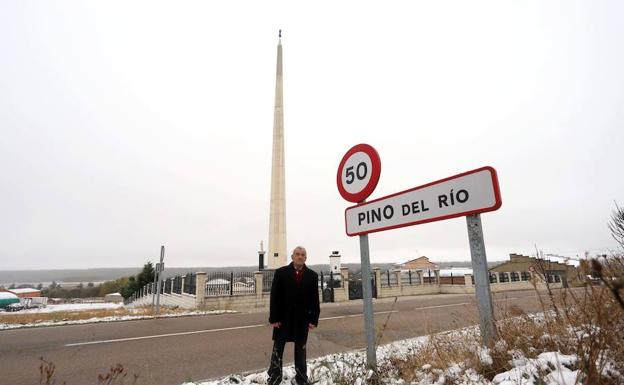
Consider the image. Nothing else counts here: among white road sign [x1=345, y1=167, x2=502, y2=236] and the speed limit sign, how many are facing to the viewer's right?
0

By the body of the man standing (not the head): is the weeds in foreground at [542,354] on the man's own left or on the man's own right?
on the man's own left

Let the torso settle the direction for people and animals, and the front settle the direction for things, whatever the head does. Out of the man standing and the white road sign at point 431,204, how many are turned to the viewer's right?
0

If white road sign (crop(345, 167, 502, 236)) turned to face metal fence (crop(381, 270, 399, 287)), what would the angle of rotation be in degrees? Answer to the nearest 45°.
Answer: approximately 135° to its right

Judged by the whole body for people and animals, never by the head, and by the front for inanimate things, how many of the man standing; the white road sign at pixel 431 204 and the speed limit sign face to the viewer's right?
0

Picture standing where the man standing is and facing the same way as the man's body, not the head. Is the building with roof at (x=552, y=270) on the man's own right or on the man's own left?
on the man's own left

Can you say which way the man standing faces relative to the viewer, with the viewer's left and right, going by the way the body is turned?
facing the viewer

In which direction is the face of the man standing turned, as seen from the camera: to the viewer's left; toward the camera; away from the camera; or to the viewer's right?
toward the camera

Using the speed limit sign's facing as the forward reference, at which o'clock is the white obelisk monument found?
The white obelisk monument is roughly at 4 o'clock from the speed limit sign.

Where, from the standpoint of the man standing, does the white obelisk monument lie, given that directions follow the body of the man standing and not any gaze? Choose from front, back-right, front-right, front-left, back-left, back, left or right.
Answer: back

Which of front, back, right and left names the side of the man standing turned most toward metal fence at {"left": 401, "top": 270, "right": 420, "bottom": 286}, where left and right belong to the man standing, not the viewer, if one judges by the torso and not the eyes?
back

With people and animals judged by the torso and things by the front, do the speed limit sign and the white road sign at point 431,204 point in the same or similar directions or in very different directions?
same or similar directions

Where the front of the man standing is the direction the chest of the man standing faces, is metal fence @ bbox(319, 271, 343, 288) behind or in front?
behind

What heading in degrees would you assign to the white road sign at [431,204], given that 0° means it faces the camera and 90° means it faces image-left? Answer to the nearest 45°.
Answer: approximately 45°

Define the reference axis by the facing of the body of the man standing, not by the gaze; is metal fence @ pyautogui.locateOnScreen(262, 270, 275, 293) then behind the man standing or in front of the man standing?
behind

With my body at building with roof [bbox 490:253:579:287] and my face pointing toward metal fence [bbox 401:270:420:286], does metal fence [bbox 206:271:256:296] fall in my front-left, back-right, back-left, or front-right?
front-left
